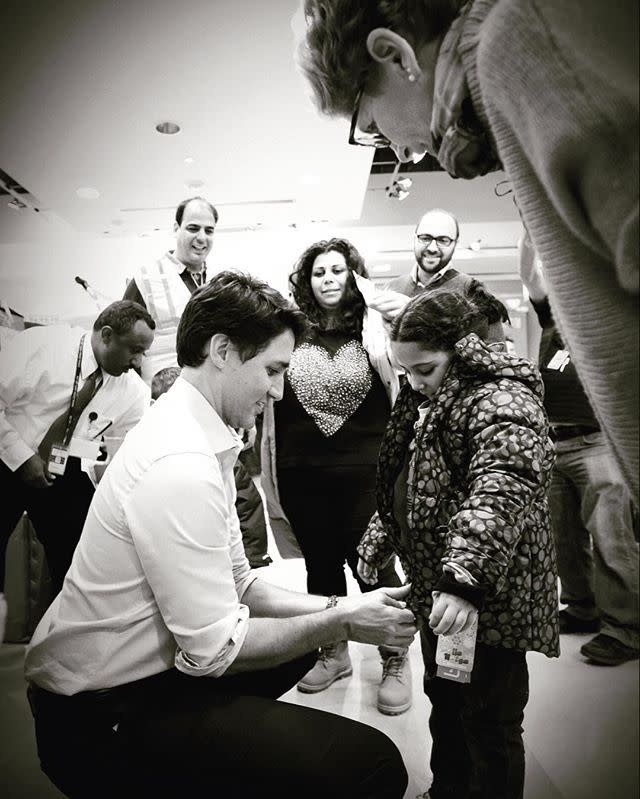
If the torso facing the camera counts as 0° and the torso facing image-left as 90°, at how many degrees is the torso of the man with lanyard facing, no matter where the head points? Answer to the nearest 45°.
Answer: approximately 315°

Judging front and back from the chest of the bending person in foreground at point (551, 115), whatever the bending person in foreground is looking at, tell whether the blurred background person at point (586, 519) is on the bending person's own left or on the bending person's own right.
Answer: on the bending person's own right

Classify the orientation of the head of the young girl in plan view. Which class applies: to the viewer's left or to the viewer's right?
to the viewer's left

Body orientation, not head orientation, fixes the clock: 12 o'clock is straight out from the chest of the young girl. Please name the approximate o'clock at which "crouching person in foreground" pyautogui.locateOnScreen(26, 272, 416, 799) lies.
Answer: The crouching person in foreground is roughly at 12 o'clock from the young girl.

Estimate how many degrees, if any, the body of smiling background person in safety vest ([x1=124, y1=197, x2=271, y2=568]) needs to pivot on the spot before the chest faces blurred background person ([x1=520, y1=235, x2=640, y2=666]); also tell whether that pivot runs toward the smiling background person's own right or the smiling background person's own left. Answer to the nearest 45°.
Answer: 0° — they already face them

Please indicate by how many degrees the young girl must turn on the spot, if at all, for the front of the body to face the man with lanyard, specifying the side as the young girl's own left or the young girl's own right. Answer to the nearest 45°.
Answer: approximately 45° to the young girl's own right

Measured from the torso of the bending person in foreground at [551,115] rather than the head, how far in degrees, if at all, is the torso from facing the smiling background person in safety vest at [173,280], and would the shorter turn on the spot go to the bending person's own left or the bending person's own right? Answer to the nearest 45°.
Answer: approximately 45° to the bending person's own right

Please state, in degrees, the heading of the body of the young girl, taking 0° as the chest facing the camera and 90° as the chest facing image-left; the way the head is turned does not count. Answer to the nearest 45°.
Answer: approximately 45°

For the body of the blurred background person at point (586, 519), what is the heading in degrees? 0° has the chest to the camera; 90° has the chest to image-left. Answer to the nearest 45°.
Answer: approximately 45°

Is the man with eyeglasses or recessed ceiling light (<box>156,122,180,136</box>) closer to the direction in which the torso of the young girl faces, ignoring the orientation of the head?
the recessed ceiling light
